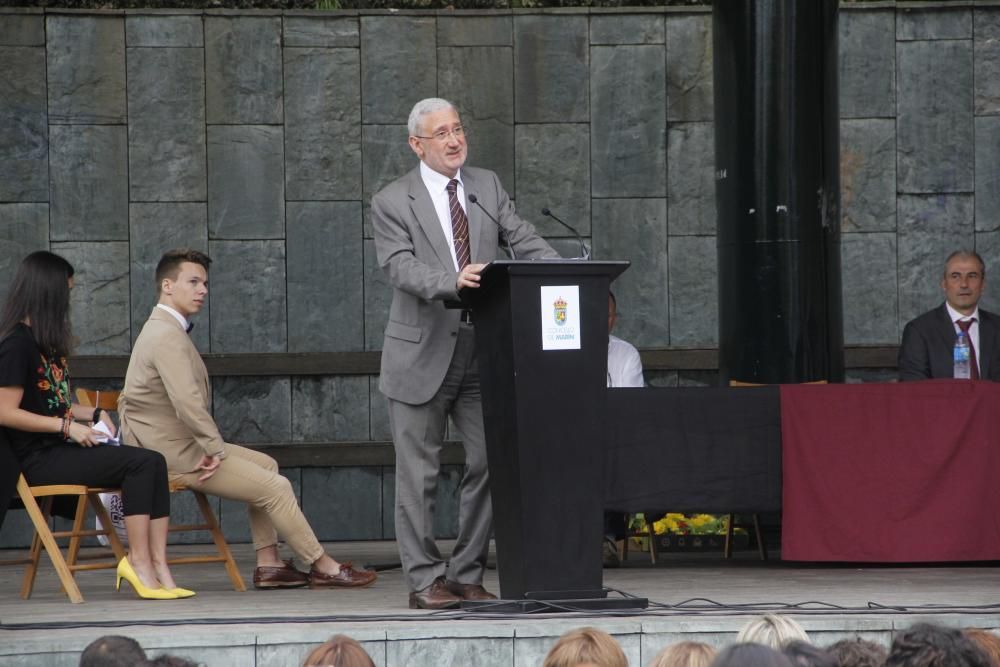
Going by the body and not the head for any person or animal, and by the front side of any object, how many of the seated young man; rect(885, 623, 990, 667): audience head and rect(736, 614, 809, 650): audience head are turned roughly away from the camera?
2

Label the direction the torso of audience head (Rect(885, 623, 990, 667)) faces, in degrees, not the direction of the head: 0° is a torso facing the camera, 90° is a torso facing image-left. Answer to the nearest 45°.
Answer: approximately 180°

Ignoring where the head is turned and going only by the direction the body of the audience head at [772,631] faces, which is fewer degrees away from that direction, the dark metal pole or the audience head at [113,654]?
the dark metal pole

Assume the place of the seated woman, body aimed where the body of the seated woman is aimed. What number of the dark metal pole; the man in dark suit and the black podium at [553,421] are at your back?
0

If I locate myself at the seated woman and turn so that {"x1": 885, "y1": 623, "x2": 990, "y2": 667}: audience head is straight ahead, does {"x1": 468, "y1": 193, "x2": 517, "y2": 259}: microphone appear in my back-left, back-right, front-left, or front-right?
front-left

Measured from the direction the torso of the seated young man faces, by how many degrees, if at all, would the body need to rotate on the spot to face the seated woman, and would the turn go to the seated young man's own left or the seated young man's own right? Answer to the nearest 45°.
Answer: approximately 135° to the seated young man's own right

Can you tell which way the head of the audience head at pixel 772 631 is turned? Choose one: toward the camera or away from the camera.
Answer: away from the camera

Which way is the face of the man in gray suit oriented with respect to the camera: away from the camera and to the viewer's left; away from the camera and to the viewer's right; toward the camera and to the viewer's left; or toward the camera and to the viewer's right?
toward the camera and to the viewer's right

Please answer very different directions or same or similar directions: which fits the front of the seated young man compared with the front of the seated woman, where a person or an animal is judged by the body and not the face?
same or similar directions

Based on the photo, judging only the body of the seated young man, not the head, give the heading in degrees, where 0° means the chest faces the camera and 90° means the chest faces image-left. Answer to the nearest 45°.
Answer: approximately 270°

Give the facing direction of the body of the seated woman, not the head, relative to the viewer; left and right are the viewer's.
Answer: facing to the right of the viewer

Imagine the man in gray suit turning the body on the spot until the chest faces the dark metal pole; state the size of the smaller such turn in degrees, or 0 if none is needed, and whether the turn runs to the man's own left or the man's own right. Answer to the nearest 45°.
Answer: approximately 90° to the man's own left

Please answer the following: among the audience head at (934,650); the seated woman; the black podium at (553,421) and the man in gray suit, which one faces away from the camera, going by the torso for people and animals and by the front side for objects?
the audience head

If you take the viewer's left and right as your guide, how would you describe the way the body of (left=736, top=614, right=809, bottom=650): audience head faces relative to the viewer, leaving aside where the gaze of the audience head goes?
facing away from the viewer

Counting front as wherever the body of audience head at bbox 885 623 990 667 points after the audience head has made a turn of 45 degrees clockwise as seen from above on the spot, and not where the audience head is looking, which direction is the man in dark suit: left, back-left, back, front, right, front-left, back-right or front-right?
front-left

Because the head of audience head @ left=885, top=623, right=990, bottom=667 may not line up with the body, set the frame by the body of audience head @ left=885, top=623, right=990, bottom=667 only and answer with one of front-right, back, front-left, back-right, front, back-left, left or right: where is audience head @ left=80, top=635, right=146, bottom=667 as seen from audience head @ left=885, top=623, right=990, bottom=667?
left

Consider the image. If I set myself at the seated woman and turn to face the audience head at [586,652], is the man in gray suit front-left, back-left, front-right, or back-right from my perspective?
front-left

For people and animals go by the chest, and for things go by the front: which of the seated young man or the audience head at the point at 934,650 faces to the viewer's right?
the seated young man

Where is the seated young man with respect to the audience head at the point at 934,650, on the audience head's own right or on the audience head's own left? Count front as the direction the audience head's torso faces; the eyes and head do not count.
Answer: on the audience head's own left

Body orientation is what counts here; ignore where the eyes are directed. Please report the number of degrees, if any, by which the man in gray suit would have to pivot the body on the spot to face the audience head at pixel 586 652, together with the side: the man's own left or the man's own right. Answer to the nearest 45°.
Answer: approximately 45° to the man's own right
